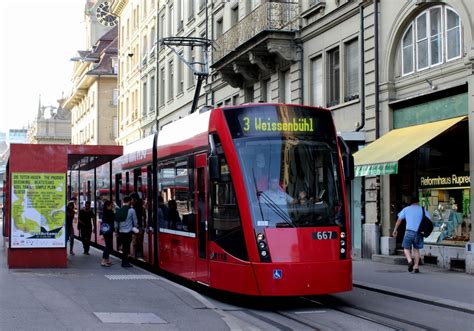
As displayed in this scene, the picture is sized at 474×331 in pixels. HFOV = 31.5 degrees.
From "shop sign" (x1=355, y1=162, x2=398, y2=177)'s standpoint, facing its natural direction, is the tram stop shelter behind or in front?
in front

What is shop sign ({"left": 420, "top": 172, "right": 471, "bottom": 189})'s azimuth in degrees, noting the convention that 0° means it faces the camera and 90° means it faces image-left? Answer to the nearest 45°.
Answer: approximately 45°

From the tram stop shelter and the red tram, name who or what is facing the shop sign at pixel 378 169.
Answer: the tram stop shelter

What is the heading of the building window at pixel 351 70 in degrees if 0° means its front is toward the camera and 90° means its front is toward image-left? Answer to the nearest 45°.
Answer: approximately 45°

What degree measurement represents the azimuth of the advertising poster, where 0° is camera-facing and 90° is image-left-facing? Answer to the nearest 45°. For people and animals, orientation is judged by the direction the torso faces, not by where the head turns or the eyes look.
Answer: approximately 0°

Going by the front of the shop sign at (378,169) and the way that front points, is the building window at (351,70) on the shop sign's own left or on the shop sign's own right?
on the shop sign's own right

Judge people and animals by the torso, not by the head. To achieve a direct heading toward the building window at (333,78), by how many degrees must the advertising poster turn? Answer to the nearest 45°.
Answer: approximately 135° to its left

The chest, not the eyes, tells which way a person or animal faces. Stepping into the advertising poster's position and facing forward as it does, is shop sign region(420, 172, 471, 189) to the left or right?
on its left

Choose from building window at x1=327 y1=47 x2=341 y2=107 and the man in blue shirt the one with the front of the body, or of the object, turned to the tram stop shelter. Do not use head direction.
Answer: the building window

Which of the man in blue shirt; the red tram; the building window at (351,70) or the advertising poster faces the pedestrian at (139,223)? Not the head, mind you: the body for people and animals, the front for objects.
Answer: the building window

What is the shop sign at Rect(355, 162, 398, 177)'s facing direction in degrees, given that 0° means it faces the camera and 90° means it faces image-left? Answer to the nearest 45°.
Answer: approximately 45°

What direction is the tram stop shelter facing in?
to the viewer's right

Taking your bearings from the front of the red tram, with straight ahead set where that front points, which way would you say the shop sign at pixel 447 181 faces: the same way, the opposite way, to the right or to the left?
to the right
